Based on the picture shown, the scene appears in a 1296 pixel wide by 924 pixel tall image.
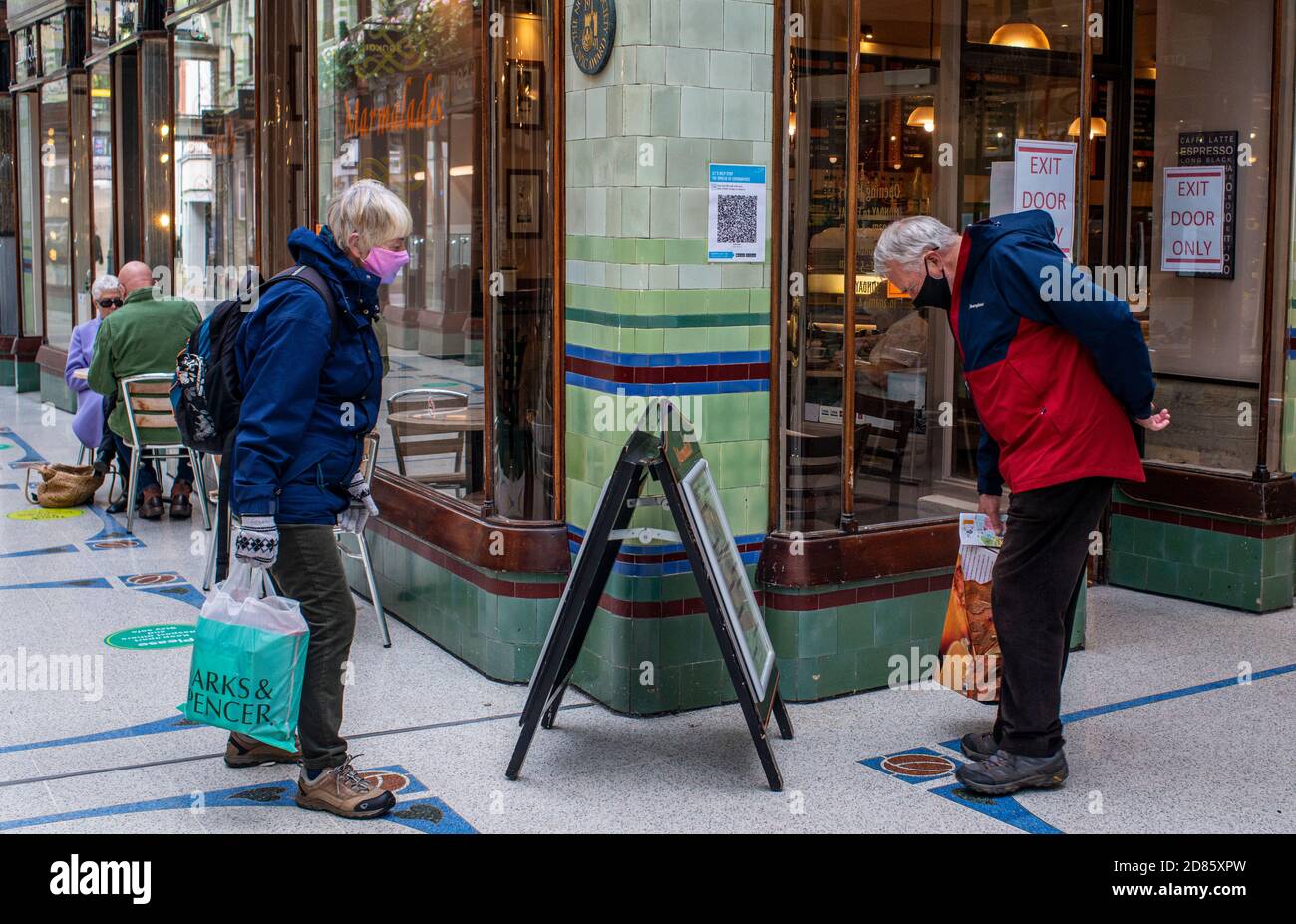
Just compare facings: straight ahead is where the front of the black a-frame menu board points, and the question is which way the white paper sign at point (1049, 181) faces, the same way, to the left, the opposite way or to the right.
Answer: to the right

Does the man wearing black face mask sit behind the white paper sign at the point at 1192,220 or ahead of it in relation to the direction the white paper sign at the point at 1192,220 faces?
ahead

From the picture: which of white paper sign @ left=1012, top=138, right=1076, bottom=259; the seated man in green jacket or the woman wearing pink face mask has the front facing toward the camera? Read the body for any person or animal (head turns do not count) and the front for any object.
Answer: the white paper sign

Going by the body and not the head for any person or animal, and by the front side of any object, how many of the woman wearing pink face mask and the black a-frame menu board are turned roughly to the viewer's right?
2

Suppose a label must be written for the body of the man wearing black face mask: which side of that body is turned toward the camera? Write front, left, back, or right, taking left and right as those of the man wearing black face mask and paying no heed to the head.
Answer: left

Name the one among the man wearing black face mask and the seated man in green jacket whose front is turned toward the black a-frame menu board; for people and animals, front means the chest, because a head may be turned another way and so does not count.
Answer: the man wearing black face mask

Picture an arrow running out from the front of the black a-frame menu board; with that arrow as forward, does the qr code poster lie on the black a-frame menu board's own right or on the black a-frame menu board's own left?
on the black a-frame menu board's own left

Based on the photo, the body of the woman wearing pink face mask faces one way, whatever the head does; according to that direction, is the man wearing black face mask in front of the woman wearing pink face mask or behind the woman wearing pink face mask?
in front

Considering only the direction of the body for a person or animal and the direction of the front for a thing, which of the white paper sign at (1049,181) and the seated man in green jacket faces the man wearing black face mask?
the white paper sign

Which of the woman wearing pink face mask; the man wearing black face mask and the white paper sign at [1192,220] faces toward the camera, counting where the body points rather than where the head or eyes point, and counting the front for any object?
the white paper sign

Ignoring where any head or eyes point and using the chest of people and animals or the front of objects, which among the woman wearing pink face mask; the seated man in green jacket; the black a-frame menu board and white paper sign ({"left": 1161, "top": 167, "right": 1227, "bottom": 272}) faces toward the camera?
the white paper sign

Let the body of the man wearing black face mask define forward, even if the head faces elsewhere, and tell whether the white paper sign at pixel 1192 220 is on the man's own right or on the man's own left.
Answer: on the man's own right

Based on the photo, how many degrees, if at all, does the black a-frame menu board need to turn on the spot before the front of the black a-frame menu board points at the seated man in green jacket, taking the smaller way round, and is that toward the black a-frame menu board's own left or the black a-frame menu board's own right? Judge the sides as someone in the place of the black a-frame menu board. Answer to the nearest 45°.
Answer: approximately 135° to the black a-frame menu board's own left

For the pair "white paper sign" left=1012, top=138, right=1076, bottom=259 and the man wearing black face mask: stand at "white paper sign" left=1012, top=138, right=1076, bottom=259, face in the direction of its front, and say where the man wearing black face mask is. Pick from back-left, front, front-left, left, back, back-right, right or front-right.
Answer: front

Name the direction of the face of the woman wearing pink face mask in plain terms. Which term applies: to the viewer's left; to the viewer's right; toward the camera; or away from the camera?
to the viewer's right

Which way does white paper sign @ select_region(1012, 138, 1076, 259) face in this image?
toward the camera
